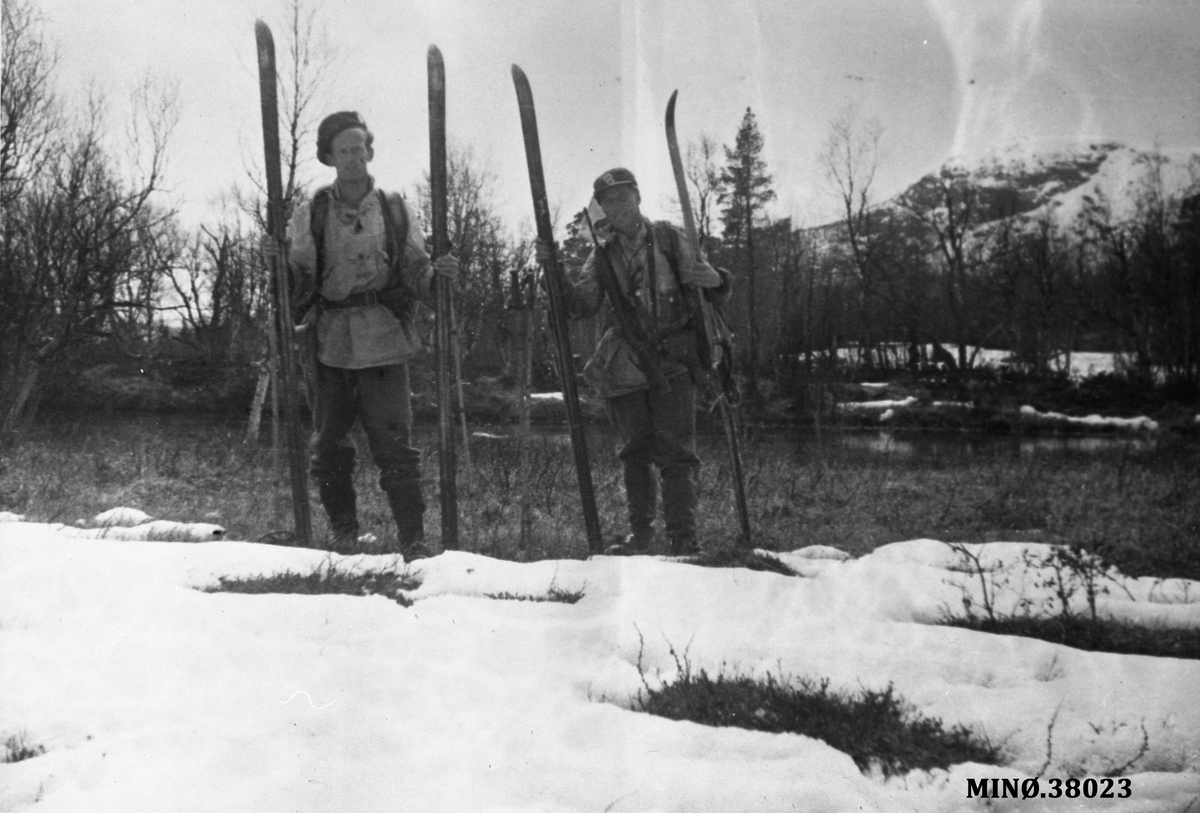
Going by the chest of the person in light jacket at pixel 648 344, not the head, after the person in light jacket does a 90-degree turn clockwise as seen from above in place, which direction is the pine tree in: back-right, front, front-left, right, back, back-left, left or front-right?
right

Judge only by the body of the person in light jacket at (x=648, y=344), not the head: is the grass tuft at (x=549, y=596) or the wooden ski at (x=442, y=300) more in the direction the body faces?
the grass tuft

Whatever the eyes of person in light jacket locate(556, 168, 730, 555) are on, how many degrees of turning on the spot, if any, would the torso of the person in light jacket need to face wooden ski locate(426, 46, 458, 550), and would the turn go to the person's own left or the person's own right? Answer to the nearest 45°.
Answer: approximately 90° to the person's own right

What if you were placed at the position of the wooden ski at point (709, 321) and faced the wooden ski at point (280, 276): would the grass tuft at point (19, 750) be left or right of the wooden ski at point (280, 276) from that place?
left

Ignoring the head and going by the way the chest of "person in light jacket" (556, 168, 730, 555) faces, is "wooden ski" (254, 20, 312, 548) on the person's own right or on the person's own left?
on the person's own right

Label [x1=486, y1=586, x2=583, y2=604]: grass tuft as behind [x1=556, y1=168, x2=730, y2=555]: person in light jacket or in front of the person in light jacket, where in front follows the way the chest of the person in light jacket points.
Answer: in front

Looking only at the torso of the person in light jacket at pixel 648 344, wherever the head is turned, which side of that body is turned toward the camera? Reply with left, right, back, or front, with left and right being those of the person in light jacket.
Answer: front

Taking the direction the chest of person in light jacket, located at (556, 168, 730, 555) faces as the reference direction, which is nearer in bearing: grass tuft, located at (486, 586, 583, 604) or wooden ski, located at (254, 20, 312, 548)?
the grass tuft
